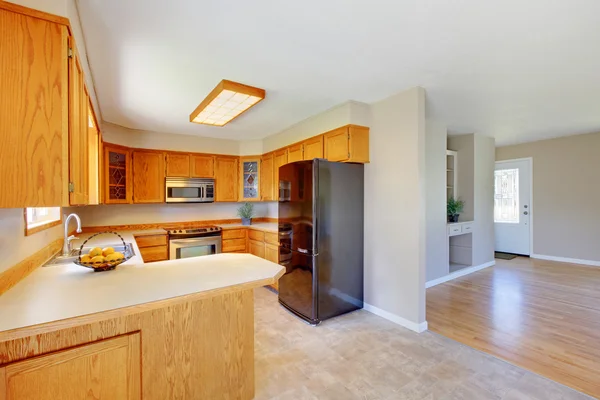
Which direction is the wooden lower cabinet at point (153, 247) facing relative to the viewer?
toward the camera

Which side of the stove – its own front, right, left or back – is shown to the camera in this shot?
front

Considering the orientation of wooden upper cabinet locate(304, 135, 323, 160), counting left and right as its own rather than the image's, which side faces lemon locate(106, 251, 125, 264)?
front

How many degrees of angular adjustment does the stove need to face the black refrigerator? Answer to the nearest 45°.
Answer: approximately 45° to its left

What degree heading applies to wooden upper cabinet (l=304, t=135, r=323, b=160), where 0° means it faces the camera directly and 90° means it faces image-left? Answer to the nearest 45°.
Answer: approximately 45°

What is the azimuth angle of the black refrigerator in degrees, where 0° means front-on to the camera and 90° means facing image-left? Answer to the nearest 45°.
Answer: approximately 45°

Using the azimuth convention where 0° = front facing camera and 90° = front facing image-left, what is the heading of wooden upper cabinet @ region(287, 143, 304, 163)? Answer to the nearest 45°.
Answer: approximately 45°

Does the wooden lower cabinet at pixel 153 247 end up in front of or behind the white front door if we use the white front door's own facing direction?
in front

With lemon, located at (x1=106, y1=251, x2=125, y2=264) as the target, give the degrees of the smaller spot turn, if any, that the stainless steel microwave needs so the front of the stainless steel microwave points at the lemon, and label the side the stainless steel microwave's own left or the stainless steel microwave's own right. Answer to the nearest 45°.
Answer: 0° — it already faces it

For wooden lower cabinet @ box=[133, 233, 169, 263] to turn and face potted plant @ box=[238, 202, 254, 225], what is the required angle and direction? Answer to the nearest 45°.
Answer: approximately 90° to its left

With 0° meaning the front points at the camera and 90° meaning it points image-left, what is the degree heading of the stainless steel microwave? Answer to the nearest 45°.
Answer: approximately 0°

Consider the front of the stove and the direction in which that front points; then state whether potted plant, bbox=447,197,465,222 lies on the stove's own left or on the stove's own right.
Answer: on the stove's own left

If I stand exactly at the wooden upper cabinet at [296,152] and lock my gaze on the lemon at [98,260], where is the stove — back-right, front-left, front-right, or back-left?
front-right

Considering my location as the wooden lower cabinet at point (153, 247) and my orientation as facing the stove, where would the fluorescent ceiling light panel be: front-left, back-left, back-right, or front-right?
front-right

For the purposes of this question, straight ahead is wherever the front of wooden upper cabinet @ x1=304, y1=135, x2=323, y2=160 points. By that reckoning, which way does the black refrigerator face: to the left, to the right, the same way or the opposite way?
the same way

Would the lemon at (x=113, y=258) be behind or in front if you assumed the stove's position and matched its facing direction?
in front

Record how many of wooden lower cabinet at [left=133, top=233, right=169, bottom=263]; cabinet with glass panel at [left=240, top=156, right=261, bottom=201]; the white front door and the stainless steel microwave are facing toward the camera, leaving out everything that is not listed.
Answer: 4

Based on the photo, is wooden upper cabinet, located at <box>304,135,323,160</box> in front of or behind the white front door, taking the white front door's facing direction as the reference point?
in front
